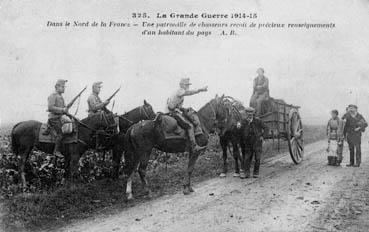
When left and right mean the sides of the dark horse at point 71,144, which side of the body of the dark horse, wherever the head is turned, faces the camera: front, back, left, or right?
right

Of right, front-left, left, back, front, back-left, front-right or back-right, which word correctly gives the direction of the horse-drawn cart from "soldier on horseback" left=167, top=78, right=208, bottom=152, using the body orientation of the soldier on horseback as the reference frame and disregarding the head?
front-left

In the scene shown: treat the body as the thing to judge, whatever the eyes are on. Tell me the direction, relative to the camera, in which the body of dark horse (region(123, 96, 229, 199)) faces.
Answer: to the viewer's right

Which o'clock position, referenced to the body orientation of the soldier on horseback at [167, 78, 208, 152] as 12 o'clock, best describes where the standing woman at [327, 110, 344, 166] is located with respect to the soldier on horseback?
The standing woman is roughly at 11 o'clock from the soldier on horseback.

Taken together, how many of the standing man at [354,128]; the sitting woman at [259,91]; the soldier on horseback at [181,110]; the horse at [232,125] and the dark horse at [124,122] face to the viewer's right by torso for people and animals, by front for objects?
2

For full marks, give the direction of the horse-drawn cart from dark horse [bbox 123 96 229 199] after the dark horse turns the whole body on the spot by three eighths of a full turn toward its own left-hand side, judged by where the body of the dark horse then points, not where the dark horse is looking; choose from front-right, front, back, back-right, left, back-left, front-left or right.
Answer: right

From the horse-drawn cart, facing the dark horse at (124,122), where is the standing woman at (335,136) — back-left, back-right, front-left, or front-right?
back-left

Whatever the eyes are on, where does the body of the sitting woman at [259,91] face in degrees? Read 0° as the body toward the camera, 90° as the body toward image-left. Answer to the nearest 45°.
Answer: approximately 45°

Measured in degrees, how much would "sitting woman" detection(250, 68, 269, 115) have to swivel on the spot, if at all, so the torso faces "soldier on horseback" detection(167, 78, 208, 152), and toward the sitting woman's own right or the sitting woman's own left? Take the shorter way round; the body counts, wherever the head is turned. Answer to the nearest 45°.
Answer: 0° — they already face them

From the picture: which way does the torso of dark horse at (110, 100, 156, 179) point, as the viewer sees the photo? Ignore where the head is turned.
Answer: to the viewer's right

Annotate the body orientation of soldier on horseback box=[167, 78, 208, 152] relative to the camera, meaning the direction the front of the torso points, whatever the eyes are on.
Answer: to the viewer's right

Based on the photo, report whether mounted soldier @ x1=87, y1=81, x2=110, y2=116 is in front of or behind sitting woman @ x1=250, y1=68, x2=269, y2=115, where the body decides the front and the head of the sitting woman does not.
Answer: in front
